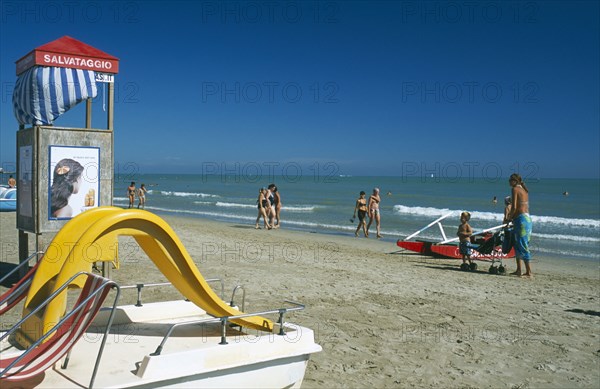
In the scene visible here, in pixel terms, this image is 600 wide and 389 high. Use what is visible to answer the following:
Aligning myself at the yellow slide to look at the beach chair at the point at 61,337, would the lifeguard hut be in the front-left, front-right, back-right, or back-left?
back-right

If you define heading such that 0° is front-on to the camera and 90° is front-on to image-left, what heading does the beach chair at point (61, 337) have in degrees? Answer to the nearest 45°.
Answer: approximately 45°

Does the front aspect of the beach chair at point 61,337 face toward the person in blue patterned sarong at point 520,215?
no

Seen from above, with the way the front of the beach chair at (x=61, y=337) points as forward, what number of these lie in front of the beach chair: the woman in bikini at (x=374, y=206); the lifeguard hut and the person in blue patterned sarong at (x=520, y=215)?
0

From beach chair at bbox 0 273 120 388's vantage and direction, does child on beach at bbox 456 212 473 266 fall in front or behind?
behind

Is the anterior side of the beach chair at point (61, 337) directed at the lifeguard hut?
no

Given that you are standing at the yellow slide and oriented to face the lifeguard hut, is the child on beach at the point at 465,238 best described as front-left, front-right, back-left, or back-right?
front-right

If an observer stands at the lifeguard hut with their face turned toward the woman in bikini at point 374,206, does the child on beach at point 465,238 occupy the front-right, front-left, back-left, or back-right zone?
front-right

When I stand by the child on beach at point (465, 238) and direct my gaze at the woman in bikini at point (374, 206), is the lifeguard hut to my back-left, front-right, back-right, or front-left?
back-left

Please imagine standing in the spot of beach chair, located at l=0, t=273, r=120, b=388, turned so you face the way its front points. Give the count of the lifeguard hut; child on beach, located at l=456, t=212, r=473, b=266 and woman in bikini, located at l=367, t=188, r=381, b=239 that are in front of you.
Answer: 0

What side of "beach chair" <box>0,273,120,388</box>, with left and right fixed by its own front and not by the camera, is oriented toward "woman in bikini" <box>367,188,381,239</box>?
back
